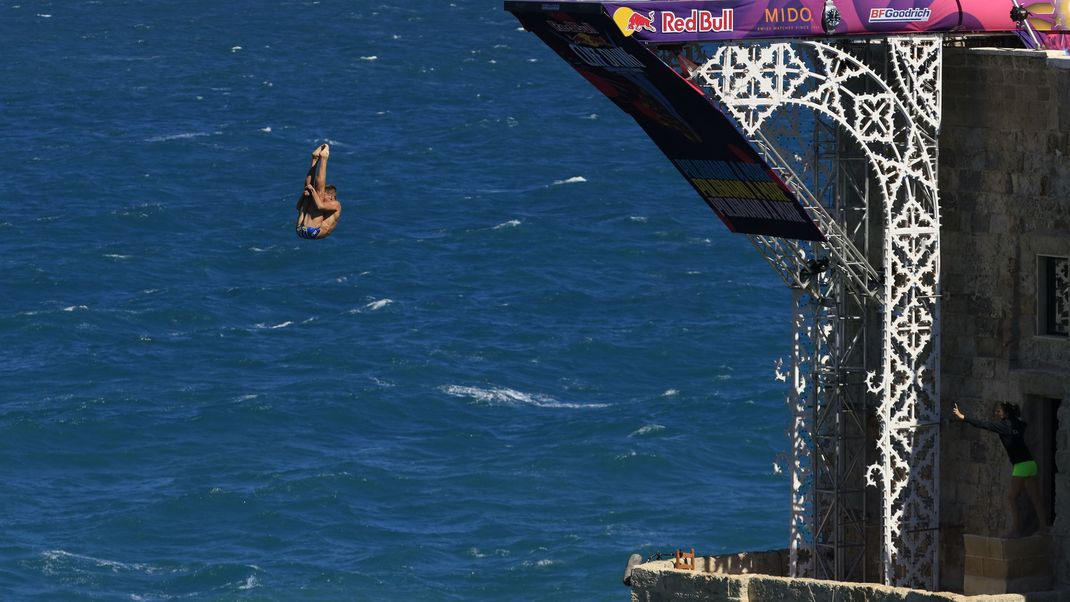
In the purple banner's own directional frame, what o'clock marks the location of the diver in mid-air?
The diver in mid-air is roughly at 2 o'clock from the purple banner.

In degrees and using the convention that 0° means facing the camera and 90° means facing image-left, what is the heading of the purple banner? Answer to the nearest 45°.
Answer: approximately 0°

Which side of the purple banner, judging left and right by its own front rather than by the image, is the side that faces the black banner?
right
